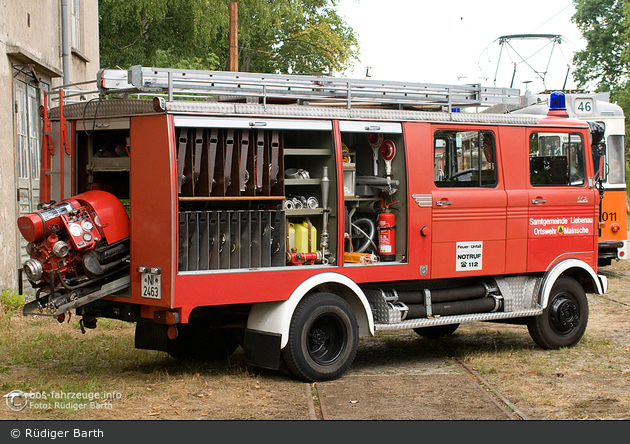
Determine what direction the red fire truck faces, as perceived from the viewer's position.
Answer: facing away from the viewer and to the right of the viewer

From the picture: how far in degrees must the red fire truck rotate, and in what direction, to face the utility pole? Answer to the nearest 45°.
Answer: approximately 45° to its left
